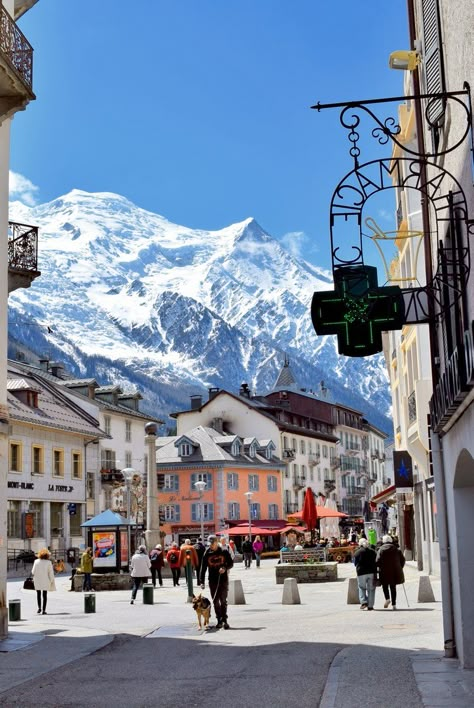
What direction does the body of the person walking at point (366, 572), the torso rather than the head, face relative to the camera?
away from the camera

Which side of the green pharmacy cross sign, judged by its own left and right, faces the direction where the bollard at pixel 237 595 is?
back

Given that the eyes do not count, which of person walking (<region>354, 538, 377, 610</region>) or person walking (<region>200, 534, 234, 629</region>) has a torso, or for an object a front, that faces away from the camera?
person walking (<region>354, 538, 377, 610</region>)

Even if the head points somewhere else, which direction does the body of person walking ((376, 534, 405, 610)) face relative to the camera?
away from the camera

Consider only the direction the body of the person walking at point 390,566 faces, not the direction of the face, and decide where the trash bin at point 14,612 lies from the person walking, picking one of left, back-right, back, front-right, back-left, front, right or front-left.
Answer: left

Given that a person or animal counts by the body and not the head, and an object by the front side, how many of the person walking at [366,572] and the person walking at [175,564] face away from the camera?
2

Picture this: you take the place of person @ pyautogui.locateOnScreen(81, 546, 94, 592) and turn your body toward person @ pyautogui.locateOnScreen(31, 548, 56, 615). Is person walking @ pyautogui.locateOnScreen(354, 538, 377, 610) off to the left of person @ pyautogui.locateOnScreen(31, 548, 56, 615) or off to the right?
left

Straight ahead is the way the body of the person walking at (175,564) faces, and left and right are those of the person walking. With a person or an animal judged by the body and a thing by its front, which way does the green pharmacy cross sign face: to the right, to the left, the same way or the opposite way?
the opposite way

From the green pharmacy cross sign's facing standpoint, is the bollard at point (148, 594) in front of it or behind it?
behind

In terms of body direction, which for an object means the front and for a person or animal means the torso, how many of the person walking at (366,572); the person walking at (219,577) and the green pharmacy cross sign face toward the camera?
2

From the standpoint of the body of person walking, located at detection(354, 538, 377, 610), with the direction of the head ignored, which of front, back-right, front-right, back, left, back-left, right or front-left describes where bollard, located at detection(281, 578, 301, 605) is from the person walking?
front-left

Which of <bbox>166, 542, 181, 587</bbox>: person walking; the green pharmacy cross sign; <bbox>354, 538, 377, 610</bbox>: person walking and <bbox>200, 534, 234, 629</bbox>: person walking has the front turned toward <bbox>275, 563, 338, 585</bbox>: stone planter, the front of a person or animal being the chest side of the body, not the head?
<bbox>354, 538, 377, 610</bbox>: person walking

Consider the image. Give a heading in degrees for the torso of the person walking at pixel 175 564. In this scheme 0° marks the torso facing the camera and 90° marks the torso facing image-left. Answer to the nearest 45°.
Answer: approximately 180°

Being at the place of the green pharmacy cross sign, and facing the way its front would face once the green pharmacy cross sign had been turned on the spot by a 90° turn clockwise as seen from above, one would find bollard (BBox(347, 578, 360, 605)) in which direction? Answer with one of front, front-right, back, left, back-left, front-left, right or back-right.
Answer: right
